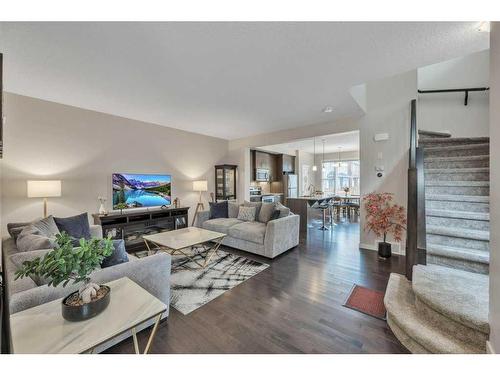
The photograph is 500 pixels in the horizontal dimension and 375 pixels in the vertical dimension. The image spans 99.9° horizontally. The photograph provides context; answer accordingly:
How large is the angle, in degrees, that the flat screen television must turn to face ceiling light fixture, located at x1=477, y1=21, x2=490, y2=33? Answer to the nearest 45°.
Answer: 0° — it already faces it

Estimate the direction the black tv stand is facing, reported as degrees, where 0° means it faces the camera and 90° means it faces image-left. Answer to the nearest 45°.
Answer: approximately 315°

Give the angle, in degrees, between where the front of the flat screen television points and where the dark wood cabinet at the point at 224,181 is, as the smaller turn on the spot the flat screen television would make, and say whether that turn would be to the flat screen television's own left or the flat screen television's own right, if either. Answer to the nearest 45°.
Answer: approximately 45° to the flat screen television's own left

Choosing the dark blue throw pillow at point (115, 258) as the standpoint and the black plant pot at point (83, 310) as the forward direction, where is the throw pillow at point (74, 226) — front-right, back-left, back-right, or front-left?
back-right

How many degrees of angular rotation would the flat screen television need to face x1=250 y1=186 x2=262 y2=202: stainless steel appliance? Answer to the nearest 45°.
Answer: approximately 90° to its left

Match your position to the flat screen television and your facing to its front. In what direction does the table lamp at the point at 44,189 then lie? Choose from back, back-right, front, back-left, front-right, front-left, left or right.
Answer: right

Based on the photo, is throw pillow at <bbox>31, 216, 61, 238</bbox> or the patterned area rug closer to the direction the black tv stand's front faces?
the patterned area rug

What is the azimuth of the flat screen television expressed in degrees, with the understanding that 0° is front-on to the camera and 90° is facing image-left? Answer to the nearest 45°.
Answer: approximately 315°

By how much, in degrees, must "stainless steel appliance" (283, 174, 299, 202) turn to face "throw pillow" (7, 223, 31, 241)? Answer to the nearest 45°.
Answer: approximately 90° to its right

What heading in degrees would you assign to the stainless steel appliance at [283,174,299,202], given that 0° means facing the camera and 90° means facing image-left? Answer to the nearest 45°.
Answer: approximately 315°
